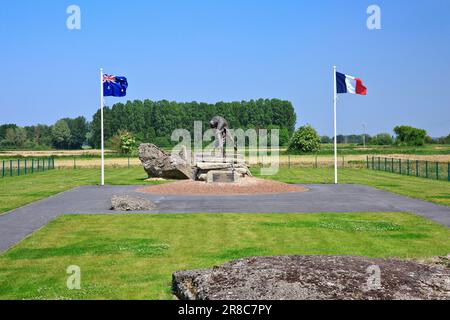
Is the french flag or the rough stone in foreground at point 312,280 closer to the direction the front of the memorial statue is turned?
the rough stone in foreground

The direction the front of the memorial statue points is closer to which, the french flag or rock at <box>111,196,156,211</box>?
the rock

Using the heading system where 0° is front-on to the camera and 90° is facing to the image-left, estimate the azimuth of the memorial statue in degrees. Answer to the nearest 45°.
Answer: approximately 45°

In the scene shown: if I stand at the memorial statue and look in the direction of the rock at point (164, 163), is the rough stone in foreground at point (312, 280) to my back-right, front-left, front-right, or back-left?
back-left

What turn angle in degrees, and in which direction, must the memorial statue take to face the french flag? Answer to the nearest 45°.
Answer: approximately 135° to its left

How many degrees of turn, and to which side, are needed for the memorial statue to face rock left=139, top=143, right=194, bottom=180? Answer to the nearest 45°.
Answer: approximately 90° to its right

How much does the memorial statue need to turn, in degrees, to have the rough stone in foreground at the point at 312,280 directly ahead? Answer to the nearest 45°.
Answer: approximately 45° to its left

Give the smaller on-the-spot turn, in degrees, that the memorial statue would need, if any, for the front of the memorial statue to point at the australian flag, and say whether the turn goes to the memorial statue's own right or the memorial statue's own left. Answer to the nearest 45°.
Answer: approximately 45° to the memorial statue's own right

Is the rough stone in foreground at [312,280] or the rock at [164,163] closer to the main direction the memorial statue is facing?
the rough stone in foreground

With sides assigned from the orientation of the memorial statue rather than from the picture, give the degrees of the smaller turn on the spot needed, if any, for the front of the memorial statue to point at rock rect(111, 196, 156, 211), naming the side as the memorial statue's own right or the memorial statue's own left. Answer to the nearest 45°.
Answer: approximately 45° to the memorial statue's own left
